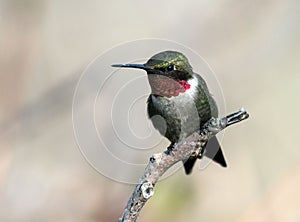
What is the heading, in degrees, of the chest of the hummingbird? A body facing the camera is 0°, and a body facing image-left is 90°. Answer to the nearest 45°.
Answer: approximately 45°
